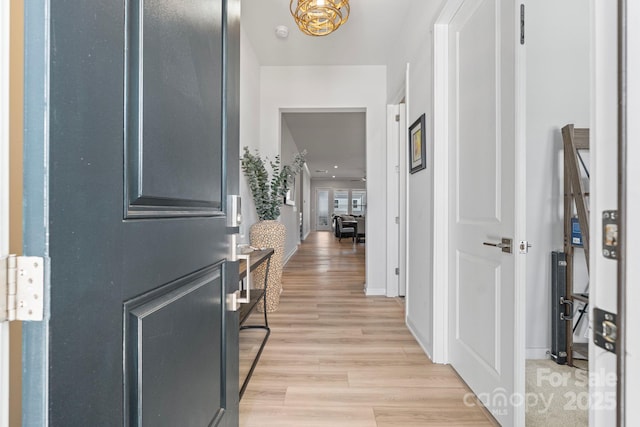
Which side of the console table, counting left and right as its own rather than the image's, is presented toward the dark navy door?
right

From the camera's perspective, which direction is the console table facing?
to the viewer's right

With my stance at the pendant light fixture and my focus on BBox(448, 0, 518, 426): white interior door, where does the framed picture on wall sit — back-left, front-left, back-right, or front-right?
front-left

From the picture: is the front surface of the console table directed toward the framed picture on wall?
yes

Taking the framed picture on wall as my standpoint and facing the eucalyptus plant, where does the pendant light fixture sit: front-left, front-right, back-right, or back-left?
front-left

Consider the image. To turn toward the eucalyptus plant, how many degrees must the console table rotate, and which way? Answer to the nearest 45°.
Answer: approximately 90° to its left

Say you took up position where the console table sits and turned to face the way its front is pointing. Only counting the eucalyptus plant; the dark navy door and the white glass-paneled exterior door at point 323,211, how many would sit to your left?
2

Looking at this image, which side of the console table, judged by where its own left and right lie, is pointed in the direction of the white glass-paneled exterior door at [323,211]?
left
